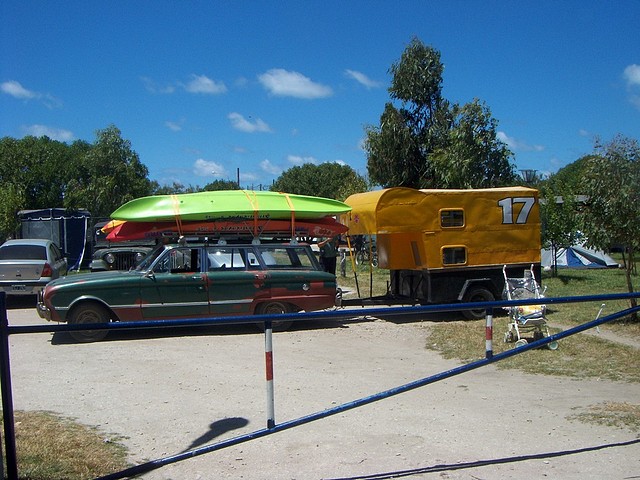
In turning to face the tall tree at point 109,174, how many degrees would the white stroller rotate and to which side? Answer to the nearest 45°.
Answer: approximately 180°

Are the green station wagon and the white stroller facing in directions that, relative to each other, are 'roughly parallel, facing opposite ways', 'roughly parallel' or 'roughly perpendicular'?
roughly perpendicular

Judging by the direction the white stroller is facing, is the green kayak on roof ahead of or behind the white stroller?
behind

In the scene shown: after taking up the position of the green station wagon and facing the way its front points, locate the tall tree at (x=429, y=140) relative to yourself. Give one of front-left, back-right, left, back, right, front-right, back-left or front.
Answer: back-right

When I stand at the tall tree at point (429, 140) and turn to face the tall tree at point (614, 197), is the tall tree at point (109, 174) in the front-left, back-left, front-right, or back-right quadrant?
back-right

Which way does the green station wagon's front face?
to the viewer's left

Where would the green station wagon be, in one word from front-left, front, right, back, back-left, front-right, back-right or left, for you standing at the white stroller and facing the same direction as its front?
back-right

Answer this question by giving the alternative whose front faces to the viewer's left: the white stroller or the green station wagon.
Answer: the green station wagon

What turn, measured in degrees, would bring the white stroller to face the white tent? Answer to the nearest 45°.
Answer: approximately 135° to its left

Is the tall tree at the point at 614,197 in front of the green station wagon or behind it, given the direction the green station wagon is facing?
behind

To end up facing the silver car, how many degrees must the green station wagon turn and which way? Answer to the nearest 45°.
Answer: approximately 45° to its right

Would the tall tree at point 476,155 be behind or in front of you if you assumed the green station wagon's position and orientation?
behind

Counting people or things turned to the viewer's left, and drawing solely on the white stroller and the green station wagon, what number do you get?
1
